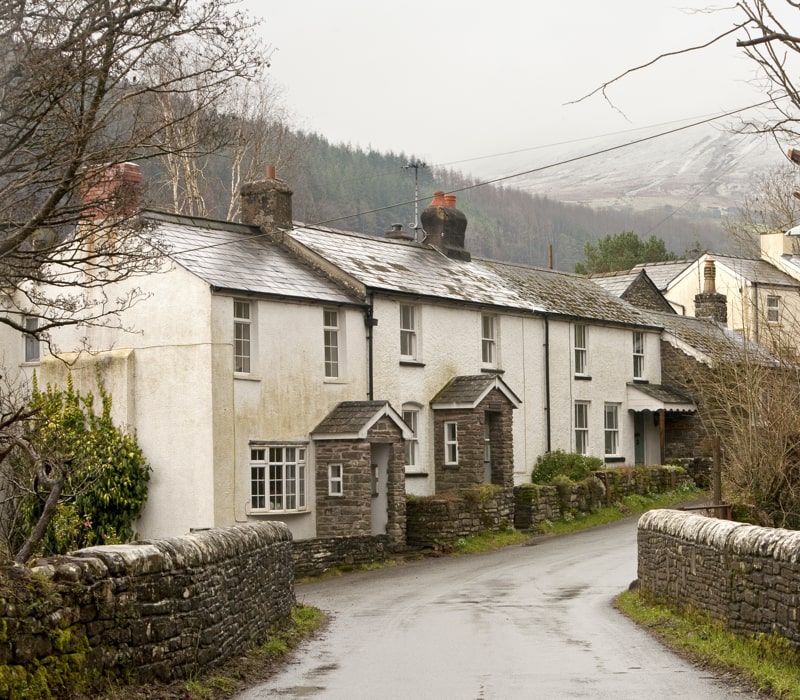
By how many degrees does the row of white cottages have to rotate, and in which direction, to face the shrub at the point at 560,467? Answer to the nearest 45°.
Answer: approximately 90° to its left

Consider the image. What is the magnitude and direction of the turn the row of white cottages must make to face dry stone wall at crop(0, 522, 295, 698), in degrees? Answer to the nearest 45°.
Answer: approximately 45° to its right

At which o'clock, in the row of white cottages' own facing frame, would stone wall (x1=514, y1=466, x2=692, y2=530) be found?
The stone wall is roughly at 9 o'clock from the row of white cottages.

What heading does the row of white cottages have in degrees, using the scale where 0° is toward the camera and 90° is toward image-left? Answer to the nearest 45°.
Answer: approximately 315°

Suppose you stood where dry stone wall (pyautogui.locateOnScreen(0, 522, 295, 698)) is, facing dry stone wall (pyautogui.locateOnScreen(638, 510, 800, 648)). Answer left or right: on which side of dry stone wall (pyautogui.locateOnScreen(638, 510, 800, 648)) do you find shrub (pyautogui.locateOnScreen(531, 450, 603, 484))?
left

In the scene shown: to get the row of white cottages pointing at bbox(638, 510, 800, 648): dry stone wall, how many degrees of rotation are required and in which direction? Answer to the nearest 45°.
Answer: approximately 45° to its right
